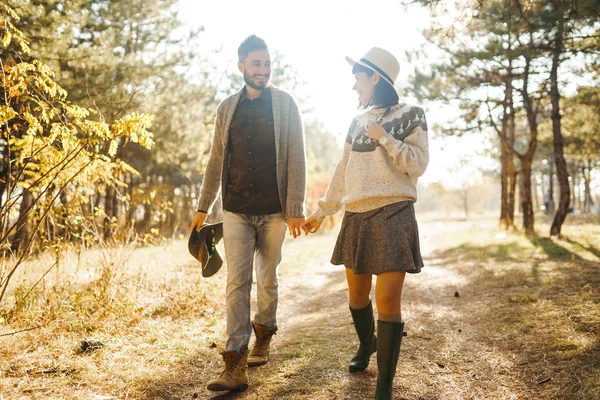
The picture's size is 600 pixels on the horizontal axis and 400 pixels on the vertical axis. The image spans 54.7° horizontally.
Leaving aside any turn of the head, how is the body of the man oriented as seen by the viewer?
toward the camera

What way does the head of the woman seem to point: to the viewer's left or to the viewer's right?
to the viewer's left

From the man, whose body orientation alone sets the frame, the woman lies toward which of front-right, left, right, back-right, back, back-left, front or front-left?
front-left
